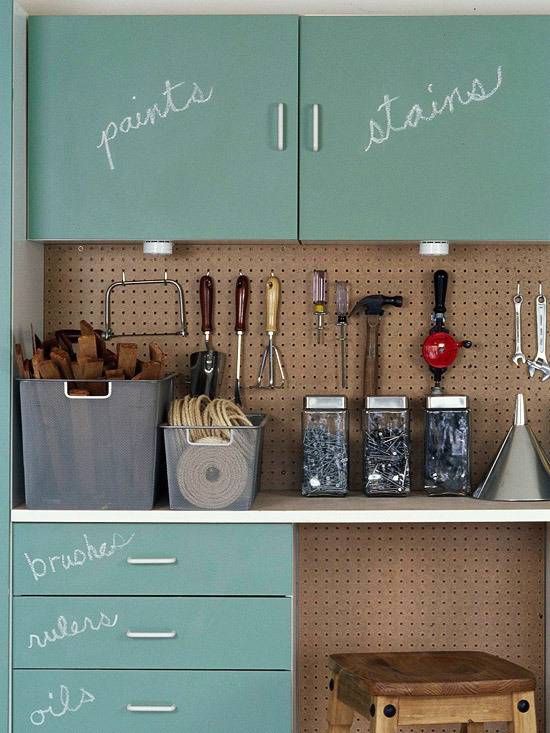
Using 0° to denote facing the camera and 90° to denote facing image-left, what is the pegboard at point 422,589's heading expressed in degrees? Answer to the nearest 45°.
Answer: approximately 0°

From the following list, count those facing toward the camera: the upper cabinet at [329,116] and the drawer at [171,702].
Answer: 2

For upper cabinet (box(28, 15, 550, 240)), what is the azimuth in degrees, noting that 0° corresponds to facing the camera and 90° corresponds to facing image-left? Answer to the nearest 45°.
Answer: approximately 0°
